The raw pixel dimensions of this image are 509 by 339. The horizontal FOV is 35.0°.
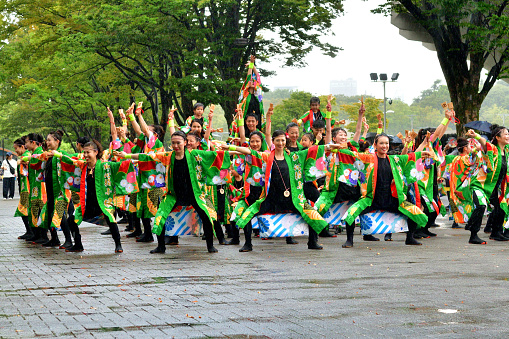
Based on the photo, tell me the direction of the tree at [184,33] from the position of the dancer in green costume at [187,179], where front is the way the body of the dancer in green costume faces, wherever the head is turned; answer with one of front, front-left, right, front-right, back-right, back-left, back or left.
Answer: back

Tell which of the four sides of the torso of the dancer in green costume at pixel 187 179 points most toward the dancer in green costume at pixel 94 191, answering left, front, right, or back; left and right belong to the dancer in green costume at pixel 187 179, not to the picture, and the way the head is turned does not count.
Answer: right

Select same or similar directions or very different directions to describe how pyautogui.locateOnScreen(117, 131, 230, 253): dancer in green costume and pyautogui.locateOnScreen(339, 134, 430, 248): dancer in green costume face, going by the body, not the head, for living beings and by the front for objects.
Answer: same or similar directions

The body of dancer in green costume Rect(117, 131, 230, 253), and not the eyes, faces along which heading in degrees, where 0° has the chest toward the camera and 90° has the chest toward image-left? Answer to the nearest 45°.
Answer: approximately 0°

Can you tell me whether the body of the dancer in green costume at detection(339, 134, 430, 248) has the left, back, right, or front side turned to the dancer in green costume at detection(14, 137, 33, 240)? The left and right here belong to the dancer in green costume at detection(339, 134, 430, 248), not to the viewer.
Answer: right

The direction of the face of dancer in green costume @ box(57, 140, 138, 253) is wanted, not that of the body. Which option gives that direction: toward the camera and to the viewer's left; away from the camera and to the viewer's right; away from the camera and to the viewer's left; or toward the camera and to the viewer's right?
toward the camera and to the viewer's left

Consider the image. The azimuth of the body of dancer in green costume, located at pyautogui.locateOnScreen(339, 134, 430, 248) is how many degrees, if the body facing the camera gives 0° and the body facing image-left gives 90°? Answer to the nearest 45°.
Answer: approximately 0°

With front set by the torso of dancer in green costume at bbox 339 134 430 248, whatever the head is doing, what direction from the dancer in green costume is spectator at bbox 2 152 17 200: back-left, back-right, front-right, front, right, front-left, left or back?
back-right

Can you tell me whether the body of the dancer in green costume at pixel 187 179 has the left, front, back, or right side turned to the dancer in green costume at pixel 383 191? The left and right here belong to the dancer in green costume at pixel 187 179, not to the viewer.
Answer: left

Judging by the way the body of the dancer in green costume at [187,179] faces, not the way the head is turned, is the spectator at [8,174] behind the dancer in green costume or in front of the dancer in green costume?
behind

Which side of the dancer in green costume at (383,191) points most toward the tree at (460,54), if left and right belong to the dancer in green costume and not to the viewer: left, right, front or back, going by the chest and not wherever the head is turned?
back

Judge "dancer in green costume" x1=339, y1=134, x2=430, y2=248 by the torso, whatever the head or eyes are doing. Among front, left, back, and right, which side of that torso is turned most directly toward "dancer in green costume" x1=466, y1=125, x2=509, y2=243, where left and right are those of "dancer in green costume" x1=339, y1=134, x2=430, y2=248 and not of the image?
left

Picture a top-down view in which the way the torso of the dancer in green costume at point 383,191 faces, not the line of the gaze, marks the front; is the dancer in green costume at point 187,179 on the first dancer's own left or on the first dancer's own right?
on the first dancer's own right
